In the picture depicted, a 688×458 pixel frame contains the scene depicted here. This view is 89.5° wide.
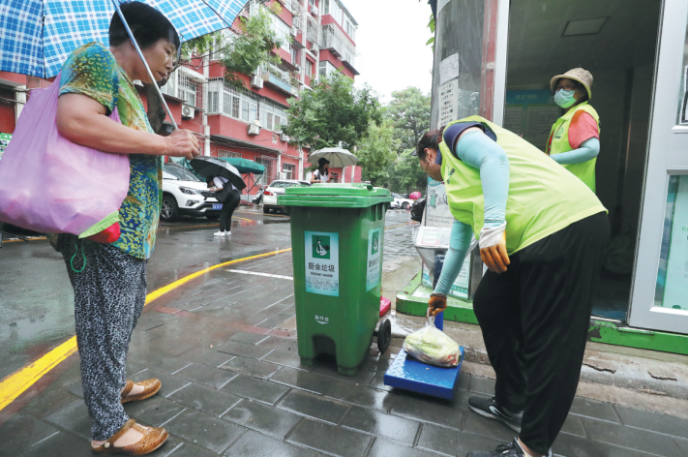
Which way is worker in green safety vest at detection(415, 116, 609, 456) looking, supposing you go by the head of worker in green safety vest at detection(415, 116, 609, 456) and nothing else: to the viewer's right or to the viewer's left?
to the viewer's left

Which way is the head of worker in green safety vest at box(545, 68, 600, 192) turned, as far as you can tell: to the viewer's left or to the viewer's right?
to the viewer's left

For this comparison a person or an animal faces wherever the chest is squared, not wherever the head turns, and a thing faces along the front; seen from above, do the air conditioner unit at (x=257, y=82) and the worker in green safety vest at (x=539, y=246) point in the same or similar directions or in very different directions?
very different directions

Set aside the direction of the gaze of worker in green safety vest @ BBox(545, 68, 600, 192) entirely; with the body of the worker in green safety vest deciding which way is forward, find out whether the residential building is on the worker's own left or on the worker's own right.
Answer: on the worker's own right

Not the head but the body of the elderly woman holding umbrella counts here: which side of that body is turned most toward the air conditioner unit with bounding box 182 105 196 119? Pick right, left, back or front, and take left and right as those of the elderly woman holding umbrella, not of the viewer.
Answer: left

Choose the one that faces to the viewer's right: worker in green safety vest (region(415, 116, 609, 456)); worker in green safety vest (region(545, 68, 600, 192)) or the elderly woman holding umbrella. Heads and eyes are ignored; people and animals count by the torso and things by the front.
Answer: the elderly woman holding umbrella

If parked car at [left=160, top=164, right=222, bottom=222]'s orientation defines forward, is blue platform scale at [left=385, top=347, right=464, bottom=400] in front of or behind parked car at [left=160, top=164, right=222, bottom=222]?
in front

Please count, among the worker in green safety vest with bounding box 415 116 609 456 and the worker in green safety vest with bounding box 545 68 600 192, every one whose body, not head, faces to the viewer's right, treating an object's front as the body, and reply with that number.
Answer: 0

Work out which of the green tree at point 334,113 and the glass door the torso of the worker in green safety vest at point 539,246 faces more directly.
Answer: the green tree

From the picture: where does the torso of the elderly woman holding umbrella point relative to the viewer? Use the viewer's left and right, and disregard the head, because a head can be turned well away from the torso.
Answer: facing to the right of the viewer

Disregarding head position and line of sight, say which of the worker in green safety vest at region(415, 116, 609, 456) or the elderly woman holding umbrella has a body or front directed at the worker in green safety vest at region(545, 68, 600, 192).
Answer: the elderly woman holding umbrella

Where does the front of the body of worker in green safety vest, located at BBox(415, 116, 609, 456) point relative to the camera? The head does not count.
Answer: to the viewer's left
